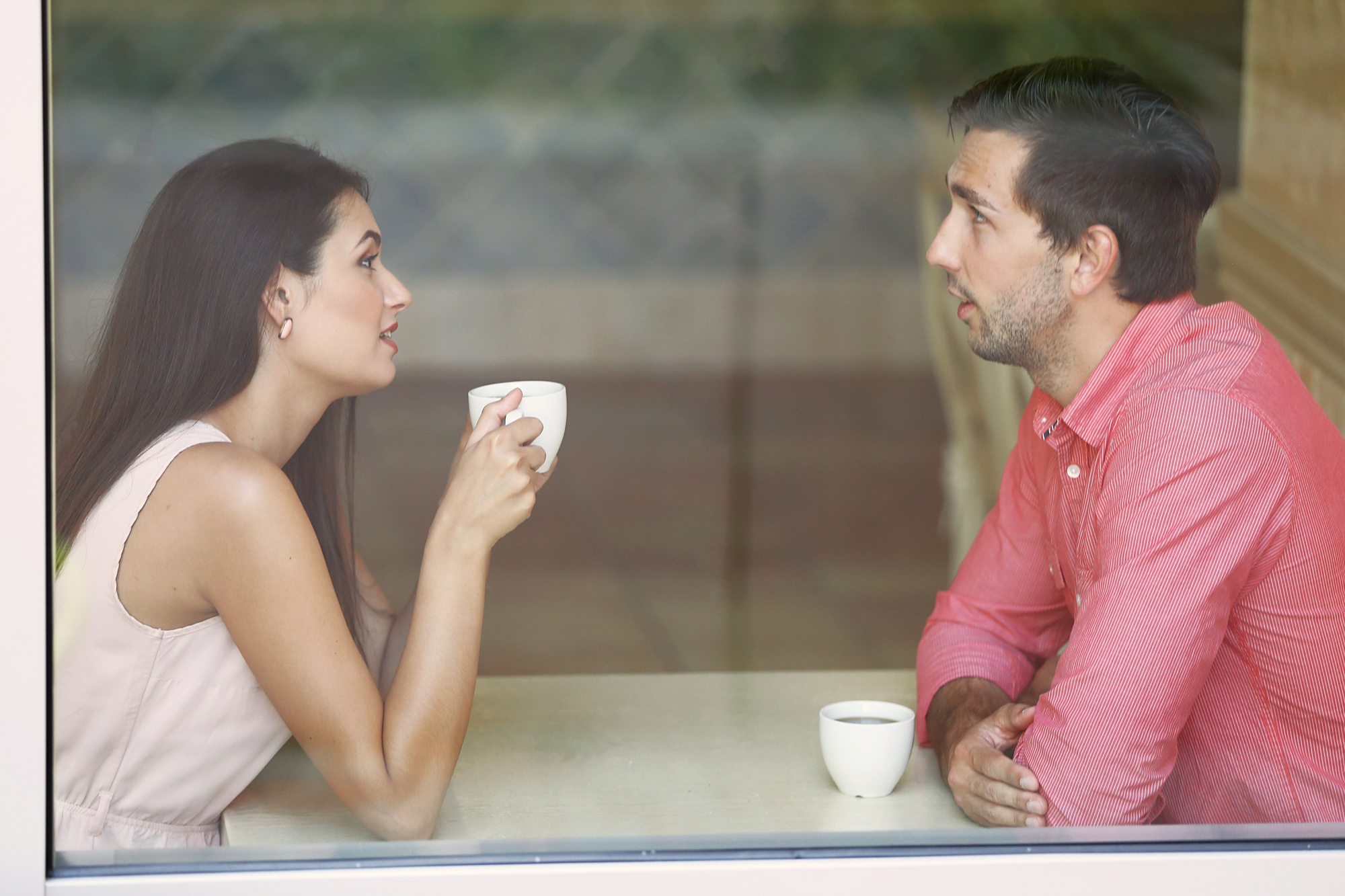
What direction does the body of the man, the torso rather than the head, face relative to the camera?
to the viewer's left

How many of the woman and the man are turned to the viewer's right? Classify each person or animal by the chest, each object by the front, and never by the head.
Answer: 1

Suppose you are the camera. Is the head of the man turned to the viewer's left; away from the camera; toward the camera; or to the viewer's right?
to the viewer's left

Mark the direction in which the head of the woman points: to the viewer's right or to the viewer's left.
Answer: to the viewer's right

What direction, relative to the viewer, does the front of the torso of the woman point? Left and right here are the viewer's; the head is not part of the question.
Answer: facing to the right of the viewer
